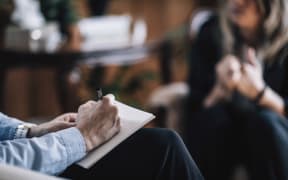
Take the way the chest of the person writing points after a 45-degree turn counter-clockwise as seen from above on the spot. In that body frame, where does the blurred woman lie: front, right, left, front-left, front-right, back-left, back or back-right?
front

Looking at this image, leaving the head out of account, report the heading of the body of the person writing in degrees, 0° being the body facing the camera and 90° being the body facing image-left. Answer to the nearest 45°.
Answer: approximately 270°
